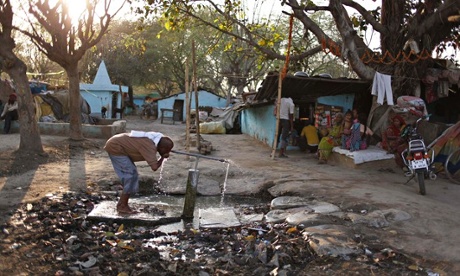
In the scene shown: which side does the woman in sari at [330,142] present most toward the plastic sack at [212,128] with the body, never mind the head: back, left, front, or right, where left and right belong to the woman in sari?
right

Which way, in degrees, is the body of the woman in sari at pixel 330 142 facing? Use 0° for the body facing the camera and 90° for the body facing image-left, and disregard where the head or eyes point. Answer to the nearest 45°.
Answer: approximately 45°

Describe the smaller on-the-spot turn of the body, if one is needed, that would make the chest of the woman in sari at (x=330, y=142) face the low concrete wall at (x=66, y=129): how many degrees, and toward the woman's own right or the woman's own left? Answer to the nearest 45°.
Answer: approximately 45° to the woman's own right

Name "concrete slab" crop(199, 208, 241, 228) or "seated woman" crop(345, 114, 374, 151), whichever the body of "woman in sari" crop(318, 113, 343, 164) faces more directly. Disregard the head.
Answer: the concrete slab

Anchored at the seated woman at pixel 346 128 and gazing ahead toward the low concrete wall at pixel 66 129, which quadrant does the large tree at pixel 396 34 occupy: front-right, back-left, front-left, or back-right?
back-right
